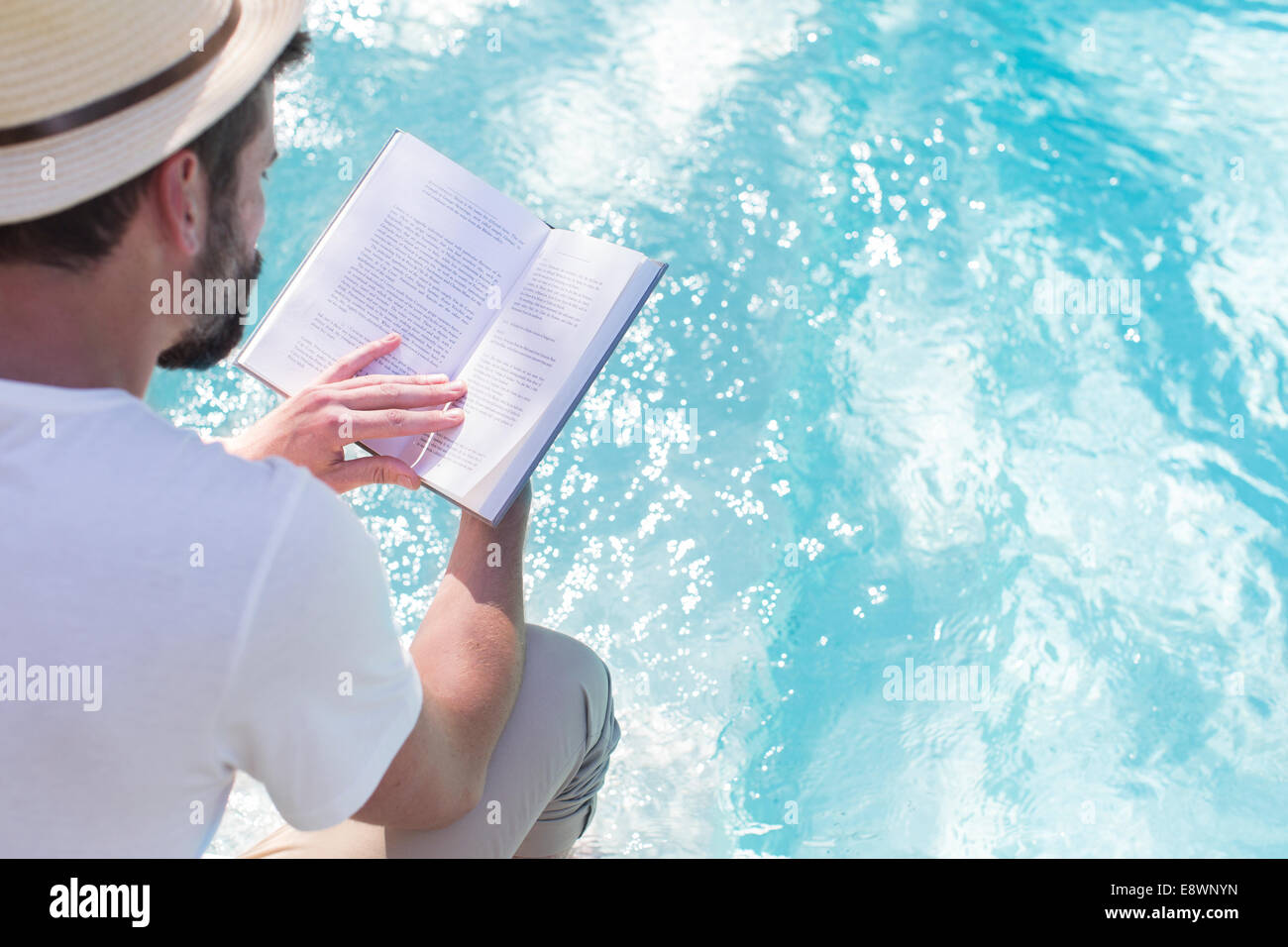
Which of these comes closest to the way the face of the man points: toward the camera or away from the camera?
away from the camera

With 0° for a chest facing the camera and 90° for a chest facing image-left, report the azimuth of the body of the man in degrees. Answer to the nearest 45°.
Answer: approximately 225°
